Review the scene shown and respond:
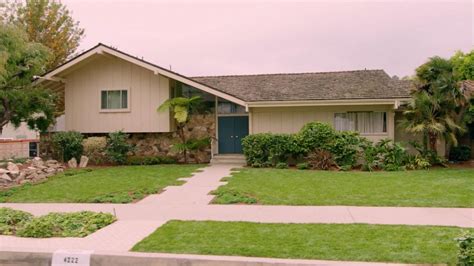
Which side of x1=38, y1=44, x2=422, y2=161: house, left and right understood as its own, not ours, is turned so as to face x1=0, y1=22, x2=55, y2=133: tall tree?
right

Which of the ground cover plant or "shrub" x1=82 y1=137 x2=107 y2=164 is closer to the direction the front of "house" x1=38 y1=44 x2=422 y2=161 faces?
the ground cover plant

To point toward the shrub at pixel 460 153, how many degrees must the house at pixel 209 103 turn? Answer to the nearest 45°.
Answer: approximately 90° to its left

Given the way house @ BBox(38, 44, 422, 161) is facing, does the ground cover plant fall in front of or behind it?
in front

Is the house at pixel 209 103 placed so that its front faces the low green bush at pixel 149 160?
no

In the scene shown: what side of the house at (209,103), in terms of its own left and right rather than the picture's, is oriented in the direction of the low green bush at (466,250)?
front

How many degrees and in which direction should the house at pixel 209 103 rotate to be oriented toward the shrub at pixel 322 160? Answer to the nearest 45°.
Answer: approximately 45° to its left

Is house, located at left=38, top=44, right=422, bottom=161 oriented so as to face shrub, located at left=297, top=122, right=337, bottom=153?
no

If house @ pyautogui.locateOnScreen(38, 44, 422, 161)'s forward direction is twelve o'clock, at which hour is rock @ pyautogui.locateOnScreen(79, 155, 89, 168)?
The rock is roughly at 3 o'clock from the house.

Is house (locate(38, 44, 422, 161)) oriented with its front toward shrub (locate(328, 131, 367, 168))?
no

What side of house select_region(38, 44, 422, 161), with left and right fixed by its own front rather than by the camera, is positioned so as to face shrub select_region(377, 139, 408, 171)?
left

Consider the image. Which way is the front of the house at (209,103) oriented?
toward the camera

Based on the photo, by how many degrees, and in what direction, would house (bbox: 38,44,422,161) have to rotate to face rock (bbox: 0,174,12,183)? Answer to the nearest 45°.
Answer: approximately 45° to its right

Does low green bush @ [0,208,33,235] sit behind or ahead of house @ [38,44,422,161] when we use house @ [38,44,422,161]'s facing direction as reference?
ahead
